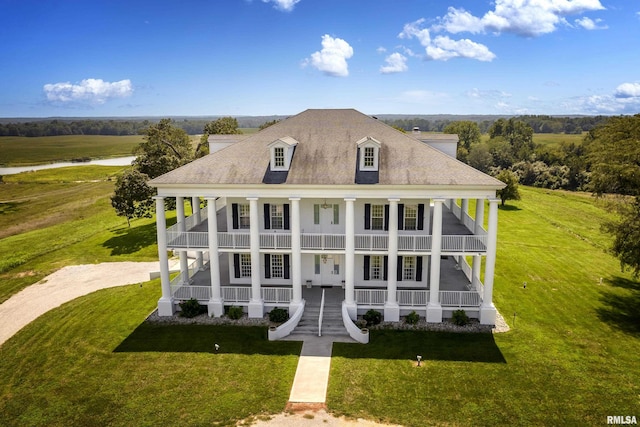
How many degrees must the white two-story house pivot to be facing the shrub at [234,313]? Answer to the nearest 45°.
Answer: approximately 90° to its right

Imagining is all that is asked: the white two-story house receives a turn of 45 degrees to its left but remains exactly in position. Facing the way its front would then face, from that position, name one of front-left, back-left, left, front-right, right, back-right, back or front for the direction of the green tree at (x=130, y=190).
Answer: back

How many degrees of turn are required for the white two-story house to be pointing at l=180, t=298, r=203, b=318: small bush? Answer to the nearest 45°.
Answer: approximately 90° to its right

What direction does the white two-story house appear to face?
toward the camera
